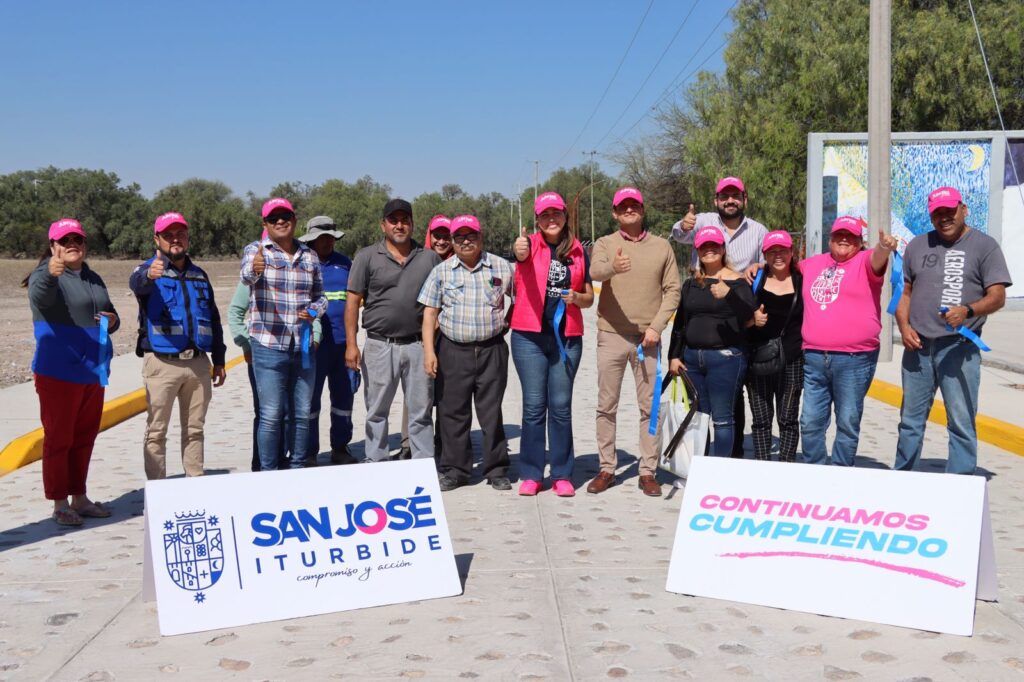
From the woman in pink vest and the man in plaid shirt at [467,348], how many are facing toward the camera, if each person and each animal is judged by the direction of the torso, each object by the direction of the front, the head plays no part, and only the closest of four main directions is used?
2

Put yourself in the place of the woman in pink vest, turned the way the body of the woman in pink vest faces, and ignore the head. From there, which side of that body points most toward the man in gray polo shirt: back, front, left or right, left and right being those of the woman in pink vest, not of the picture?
right

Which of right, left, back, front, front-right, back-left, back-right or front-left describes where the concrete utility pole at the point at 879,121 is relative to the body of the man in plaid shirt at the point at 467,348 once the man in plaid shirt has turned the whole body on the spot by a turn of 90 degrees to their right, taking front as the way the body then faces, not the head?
back-right

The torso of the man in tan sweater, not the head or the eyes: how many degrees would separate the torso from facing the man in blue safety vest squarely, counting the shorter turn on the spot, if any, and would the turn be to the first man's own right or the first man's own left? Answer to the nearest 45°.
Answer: approximately 90° to the first man's own right

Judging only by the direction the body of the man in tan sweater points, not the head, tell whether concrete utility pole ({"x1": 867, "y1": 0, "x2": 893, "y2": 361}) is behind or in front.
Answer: behind

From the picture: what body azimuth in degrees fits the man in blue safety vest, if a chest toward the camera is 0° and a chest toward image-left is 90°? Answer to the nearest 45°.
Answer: approximately 0°

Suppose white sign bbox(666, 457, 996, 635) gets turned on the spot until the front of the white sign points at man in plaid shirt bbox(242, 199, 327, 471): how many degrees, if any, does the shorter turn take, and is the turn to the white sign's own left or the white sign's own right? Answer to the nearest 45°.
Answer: approximately 90° to the white sign's own right

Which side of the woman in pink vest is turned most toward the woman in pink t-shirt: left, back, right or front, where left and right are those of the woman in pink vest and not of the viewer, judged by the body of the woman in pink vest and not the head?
left
